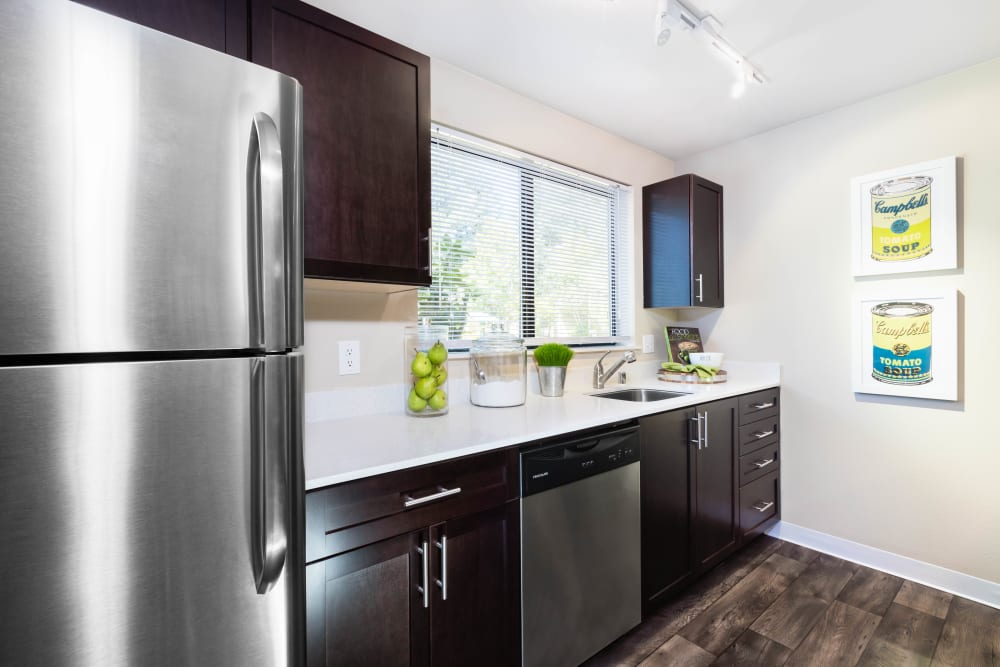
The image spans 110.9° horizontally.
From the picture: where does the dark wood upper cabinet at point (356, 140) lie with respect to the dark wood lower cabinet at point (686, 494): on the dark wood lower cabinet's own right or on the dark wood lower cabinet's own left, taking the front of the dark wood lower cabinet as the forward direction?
on the dark wood lower cabinet's own right

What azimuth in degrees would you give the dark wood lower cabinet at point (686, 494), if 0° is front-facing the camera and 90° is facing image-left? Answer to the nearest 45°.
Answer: approximately 315°

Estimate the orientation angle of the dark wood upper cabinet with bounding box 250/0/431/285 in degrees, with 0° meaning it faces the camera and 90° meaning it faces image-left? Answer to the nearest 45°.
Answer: approximately 315°

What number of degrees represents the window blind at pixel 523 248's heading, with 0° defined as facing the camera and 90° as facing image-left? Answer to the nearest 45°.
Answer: approximately 315°
